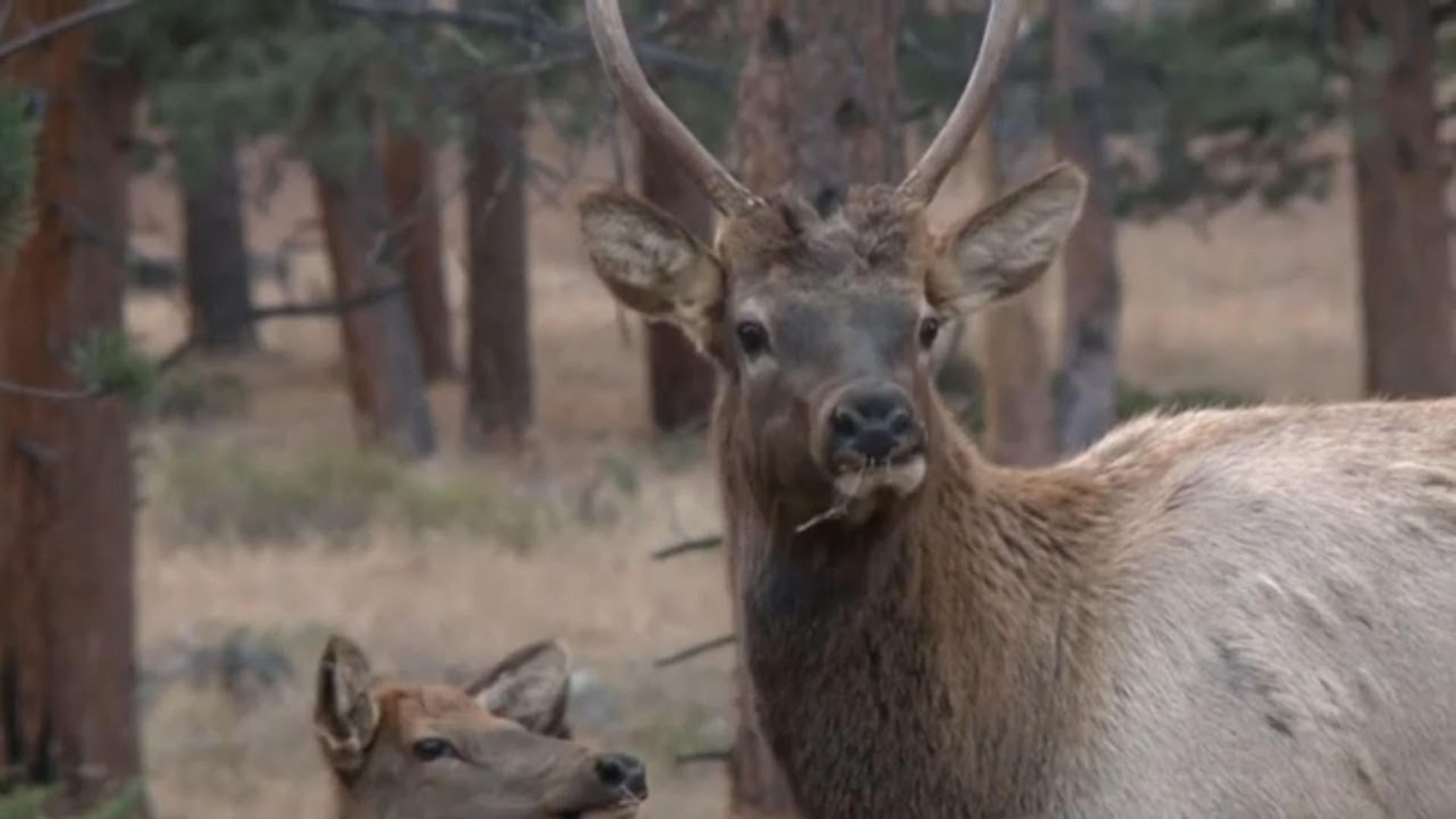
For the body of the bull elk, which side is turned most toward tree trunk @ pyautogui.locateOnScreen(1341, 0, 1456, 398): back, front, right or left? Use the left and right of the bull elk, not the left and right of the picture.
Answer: right

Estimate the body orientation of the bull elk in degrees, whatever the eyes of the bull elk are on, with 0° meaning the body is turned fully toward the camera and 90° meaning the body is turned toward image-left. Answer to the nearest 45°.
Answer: approximately 90°

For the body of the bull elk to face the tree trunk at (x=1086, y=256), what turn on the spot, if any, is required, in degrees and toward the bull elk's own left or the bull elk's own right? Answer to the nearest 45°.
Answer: approximately 90° to the bull elk's own right

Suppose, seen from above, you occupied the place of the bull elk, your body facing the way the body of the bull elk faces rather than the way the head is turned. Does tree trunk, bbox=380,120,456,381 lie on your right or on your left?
on your right
